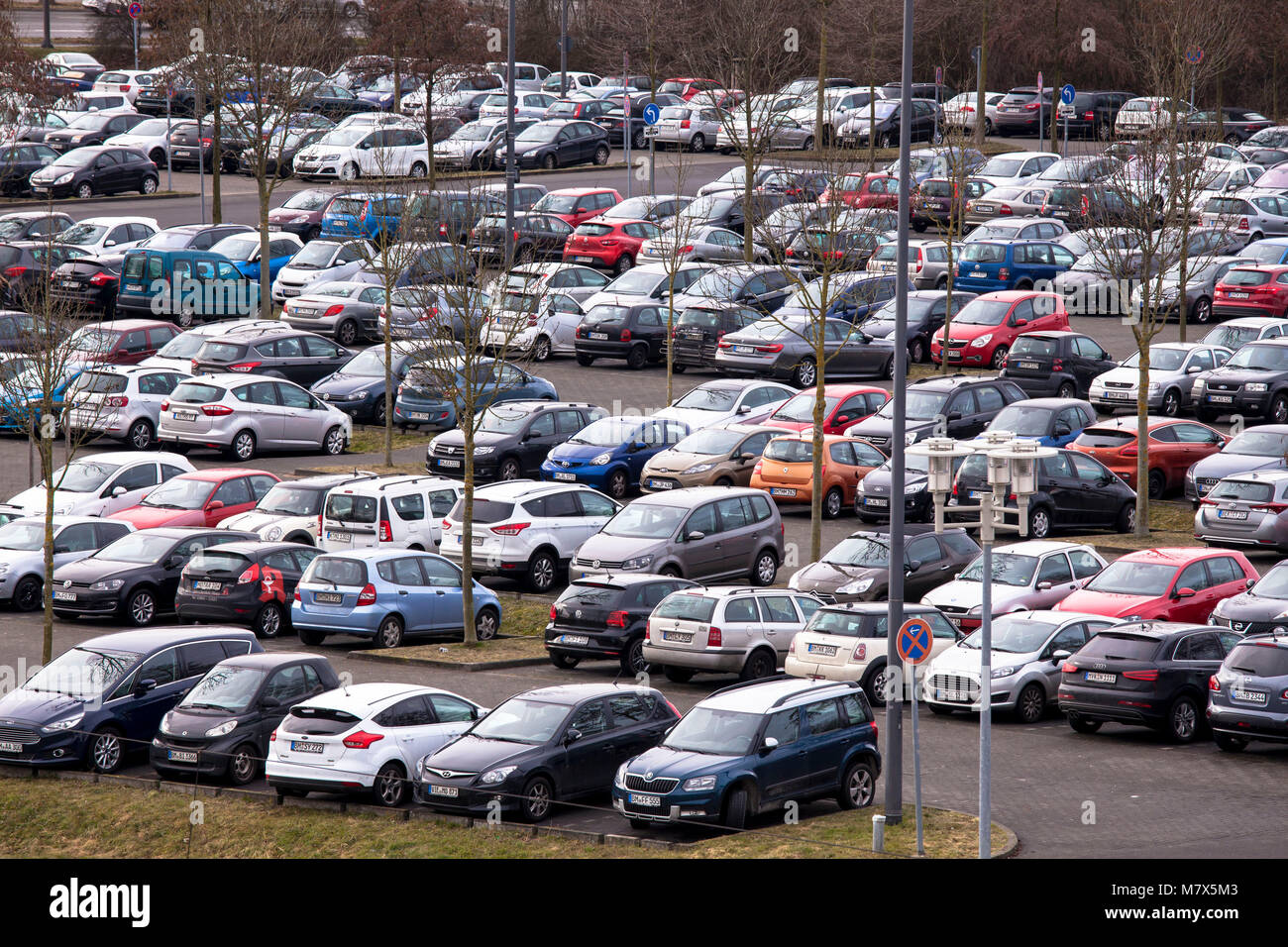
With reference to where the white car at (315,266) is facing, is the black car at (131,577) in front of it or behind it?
in front

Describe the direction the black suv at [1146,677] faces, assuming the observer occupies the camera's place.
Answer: facing away from the viewer and to the right of the viewer

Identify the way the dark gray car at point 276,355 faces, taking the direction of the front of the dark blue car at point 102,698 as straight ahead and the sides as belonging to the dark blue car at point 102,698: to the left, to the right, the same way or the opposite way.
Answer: the opposite way

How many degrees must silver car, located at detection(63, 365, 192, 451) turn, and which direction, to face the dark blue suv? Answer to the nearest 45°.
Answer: approximately 135° to its right

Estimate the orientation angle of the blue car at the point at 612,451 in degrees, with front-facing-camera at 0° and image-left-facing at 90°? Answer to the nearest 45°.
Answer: approximately 45°

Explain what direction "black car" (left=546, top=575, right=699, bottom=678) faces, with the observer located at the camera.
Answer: facing away from the viewer and to the right of the viewer

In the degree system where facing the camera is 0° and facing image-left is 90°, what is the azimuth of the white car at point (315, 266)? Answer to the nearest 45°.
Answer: approximately 45°

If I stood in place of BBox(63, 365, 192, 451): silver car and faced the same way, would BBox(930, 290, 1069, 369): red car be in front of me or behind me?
in front

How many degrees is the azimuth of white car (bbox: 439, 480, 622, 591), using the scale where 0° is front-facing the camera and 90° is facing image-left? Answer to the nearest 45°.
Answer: approximately 225°
